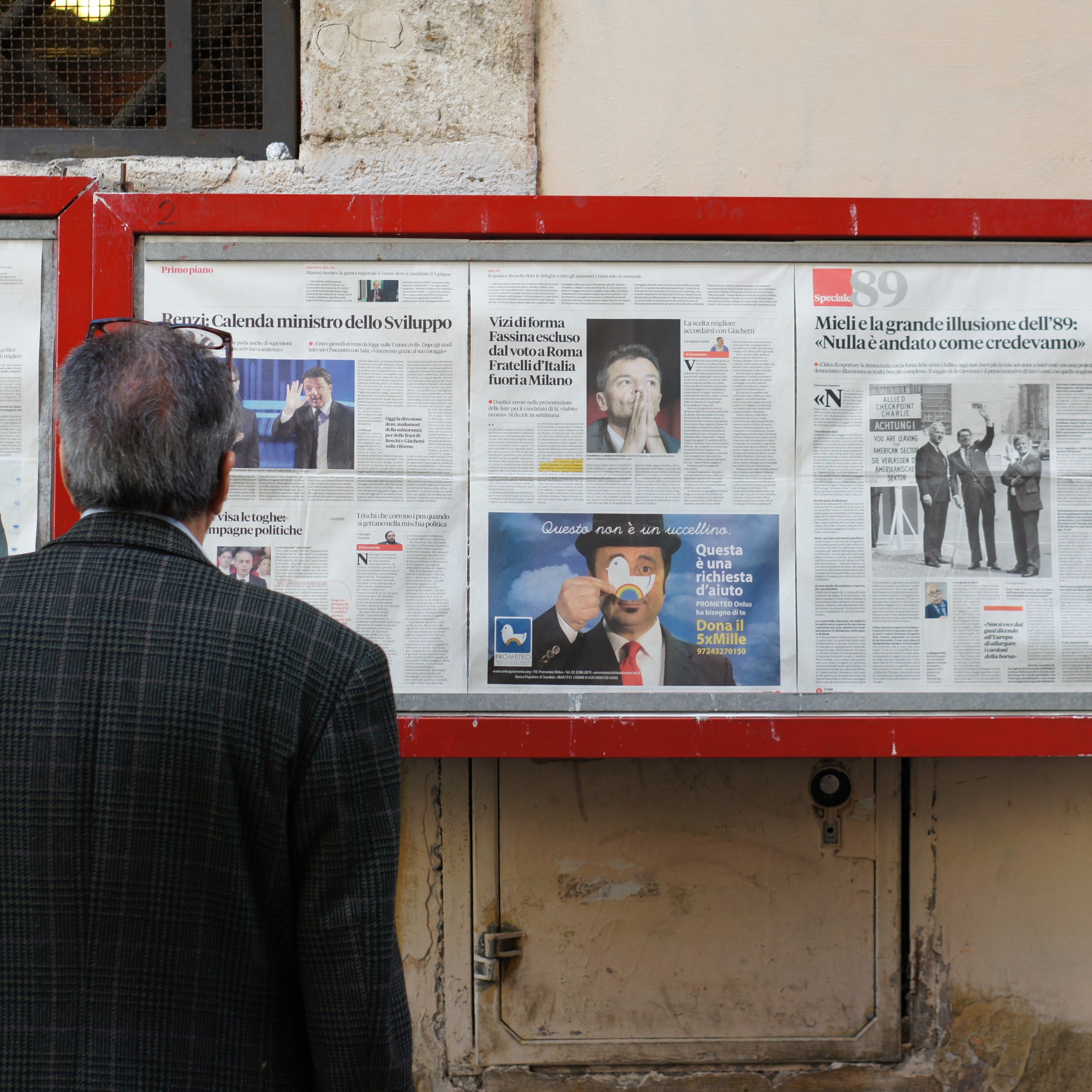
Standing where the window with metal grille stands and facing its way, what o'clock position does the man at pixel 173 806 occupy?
The man is roughly at 12 o'clock from the window with metal grille.

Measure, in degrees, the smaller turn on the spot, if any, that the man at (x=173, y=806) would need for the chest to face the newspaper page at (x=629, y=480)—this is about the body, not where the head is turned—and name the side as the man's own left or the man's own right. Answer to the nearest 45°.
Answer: approximately 45° to the man's own right

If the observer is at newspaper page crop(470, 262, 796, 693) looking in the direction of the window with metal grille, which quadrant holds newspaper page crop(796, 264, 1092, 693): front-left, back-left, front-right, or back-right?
back-right

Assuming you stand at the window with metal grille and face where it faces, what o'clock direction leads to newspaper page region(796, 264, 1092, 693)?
The newspaper page is roughly at 10 o'clock from the window with metal grille.

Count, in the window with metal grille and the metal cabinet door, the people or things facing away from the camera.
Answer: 0

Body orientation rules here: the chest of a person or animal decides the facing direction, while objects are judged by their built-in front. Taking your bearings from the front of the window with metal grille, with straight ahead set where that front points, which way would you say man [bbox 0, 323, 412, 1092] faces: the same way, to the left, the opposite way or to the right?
the opposite way

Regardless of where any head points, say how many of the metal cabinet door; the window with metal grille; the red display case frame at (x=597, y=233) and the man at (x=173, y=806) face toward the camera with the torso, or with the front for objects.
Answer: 3

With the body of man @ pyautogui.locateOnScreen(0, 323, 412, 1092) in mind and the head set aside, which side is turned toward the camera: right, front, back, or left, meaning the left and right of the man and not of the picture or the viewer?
back

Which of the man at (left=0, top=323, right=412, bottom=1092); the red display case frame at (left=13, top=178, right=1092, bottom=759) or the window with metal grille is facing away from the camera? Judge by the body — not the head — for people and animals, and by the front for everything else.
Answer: the man

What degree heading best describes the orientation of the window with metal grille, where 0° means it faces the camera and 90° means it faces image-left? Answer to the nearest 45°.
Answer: approximately 0°
